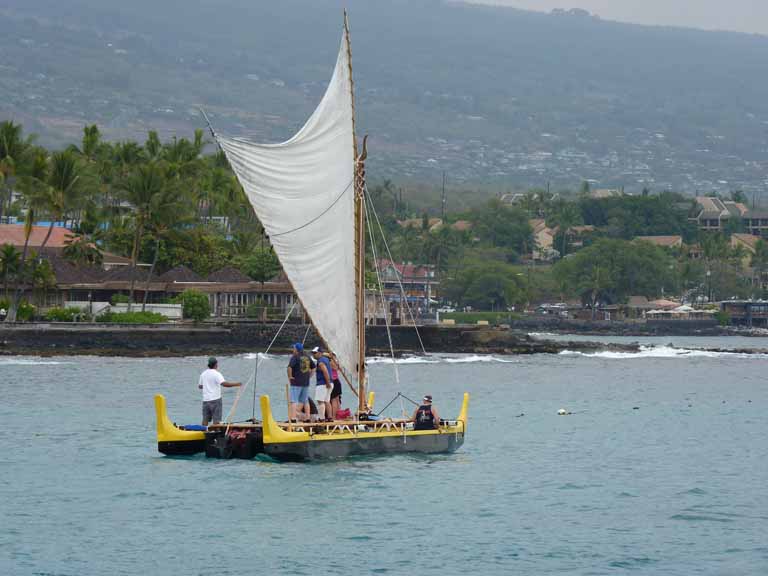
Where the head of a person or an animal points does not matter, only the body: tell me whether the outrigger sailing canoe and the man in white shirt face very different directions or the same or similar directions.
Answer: same or similar directions

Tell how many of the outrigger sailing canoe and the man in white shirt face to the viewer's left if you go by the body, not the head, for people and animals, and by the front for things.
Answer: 0

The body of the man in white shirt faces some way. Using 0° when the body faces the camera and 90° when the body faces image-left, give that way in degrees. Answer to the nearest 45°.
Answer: approximately 225°

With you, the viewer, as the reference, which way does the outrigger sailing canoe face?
facing away from the viewer and to the right of the viewer

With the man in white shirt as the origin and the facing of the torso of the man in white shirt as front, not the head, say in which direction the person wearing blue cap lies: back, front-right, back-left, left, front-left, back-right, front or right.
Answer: front-right
